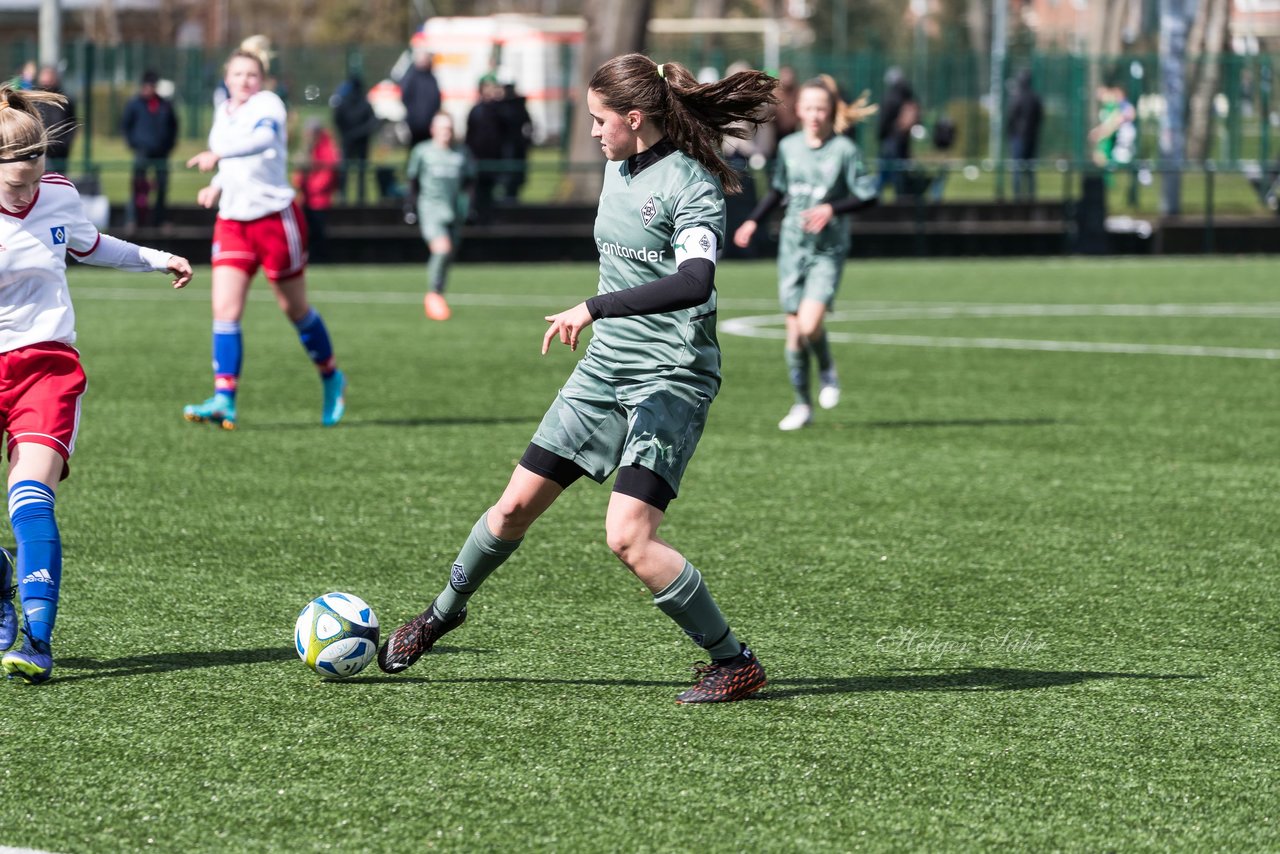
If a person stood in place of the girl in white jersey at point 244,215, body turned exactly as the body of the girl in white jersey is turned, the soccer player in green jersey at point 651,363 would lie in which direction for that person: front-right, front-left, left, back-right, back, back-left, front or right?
front-left

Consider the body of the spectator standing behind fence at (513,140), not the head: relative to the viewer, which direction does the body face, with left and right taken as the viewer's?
facing the viewer

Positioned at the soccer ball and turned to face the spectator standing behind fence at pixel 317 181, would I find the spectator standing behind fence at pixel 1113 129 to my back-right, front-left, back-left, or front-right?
front-right

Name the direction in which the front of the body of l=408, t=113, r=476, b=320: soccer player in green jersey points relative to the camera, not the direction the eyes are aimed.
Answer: toward the camera

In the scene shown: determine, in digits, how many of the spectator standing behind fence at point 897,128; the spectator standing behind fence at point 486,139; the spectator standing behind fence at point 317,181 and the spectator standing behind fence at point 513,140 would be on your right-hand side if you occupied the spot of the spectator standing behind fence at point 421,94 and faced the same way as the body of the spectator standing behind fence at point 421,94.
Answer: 1

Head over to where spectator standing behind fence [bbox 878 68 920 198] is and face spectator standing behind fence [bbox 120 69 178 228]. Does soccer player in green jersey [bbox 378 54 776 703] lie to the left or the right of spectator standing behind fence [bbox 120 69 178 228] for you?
left

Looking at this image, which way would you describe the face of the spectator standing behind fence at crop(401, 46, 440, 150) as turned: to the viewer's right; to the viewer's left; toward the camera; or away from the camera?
toward the camera

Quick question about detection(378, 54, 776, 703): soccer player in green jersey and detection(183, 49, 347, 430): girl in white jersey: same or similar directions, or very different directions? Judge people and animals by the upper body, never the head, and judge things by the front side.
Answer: same or similar directions

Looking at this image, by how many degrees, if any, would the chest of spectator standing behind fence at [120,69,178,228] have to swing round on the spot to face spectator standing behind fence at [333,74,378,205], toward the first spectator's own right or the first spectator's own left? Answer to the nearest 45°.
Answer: approximately 135° to the first spectator's own left

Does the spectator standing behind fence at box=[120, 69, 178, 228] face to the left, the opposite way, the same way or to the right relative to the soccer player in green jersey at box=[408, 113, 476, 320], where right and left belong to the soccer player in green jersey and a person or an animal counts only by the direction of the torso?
the same way

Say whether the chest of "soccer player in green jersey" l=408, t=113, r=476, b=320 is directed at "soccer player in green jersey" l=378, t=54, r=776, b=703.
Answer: yes

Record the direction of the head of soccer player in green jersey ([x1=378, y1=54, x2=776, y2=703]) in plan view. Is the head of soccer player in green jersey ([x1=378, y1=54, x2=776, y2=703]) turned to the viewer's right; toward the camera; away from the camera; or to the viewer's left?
to the viewer's left
